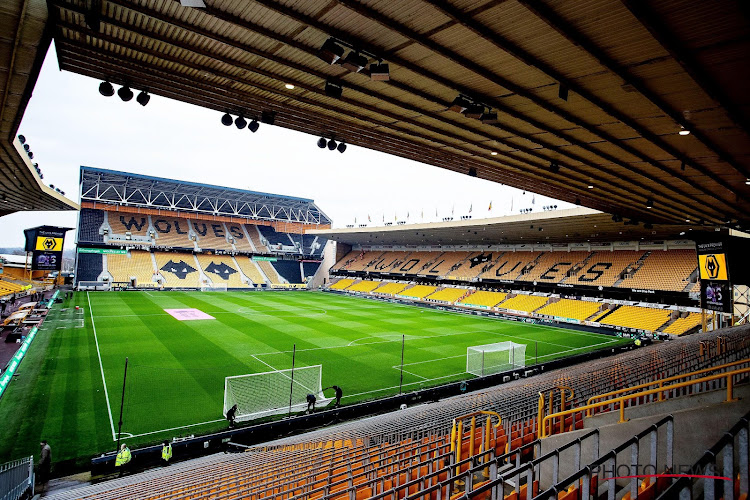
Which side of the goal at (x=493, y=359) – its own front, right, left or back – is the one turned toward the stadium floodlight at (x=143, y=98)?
left

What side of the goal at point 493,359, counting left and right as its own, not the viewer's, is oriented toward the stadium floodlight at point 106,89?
left

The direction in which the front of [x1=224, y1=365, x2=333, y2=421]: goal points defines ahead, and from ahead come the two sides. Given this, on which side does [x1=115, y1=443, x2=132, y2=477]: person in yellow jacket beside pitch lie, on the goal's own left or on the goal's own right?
on the goal's own left

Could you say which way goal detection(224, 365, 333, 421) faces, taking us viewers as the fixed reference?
facing away from the viewer and to the left of the viewer

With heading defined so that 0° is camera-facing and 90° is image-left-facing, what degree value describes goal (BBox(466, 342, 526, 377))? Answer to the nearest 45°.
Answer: approximately 135°

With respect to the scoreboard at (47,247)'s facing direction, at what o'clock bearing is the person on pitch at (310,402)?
The person on pitch is roughly at 1 o'clock from the scoreboard.

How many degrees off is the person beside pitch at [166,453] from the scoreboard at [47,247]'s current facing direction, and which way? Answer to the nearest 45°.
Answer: approximately 45° to its right
